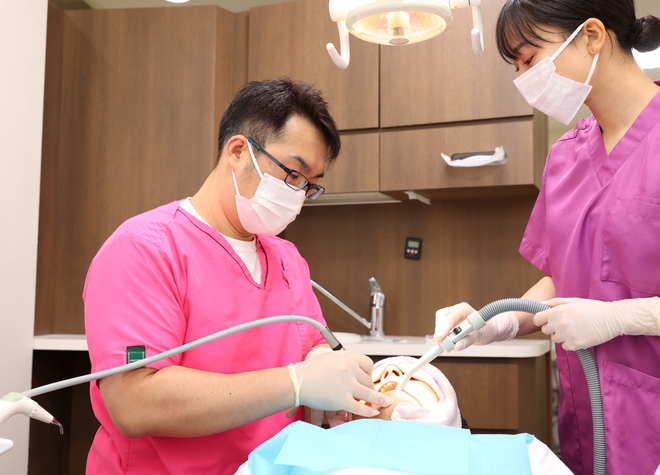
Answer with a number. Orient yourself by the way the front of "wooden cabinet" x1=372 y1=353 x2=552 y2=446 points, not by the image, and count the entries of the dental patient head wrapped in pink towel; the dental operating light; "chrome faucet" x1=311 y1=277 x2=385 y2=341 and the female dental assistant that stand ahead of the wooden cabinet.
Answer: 3

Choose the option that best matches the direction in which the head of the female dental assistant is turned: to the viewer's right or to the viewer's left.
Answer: to the viewer's left

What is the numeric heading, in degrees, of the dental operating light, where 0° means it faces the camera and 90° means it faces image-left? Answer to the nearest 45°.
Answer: approximately 0°
